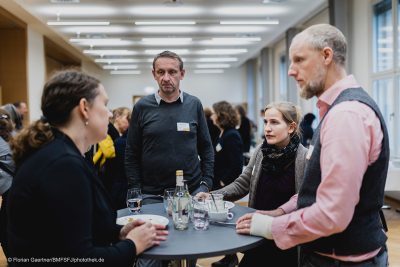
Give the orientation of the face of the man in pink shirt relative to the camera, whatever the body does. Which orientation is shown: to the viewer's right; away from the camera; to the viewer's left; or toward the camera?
to the viewer's left

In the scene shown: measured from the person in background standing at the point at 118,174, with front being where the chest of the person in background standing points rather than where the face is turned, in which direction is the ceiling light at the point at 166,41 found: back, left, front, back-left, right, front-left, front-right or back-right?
back-left

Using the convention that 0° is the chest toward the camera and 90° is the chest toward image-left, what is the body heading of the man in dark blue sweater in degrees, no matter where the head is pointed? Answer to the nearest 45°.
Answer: approximately 0°

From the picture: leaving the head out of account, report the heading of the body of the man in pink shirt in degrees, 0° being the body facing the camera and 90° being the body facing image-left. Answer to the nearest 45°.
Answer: approximately 90°

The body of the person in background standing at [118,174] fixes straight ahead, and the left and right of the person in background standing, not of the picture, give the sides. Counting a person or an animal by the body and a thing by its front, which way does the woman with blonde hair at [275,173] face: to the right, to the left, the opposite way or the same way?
to the right

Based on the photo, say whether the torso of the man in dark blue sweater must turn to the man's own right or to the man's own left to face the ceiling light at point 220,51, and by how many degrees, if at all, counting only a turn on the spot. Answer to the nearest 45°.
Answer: approximately 180°

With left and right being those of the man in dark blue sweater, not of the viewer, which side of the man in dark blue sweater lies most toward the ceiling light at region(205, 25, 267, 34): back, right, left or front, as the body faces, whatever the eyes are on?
back

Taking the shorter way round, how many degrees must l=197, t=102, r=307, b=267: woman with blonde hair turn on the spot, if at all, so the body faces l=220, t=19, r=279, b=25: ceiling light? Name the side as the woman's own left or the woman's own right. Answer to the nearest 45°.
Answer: approximately 135° to the woman's own right

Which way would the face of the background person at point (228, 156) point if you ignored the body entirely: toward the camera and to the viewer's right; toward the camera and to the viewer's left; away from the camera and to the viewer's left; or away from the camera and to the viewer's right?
away from the camera and to the viewer's left

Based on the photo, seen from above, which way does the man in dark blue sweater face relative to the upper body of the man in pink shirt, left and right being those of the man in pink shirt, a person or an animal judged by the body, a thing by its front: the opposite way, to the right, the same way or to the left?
to the left
